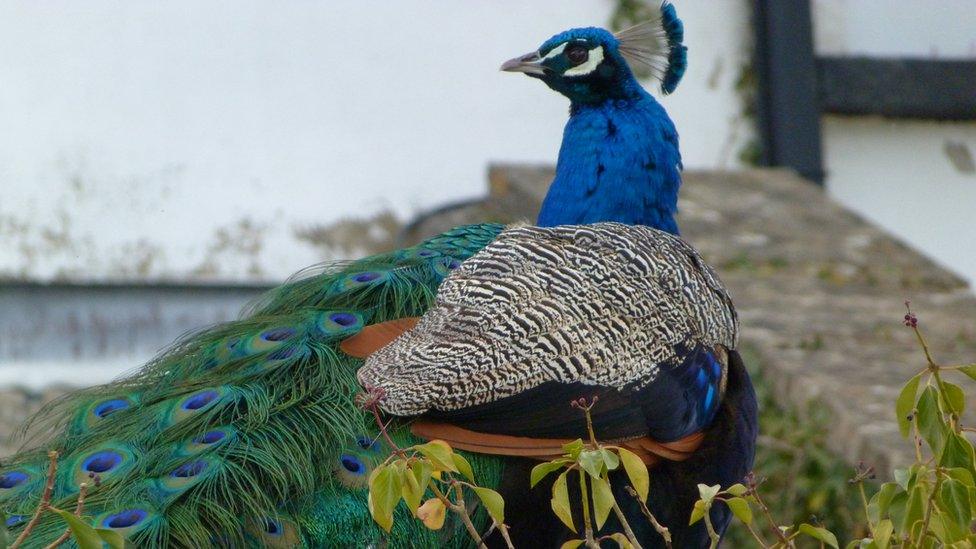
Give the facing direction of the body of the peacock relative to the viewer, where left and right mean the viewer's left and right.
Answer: facing away from the viewer and to the right of the viewer

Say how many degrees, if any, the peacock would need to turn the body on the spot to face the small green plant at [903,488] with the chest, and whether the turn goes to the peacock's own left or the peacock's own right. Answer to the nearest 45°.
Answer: approximately 90° to the peacock's own right
